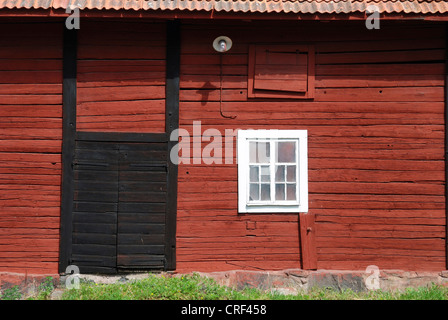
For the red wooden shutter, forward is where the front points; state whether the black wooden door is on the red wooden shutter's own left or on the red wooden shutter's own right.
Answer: on the red wooden shutter's own right

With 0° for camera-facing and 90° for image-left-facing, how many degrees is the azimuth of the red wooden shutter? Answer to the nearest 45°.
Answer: approximately 0°
